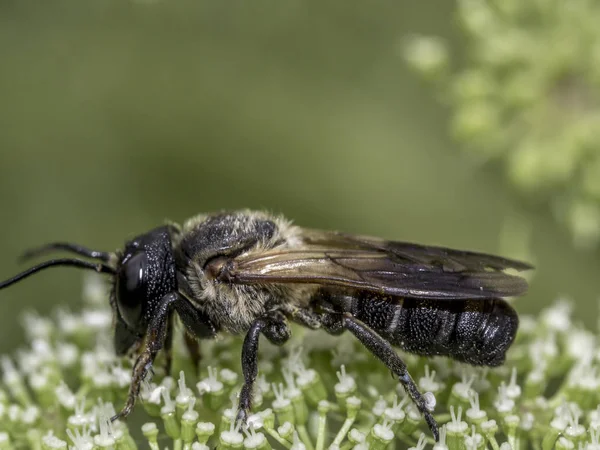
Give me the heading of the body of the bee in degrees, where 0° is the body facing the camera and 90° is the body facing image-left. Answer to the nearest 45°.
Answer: approximately 90°
